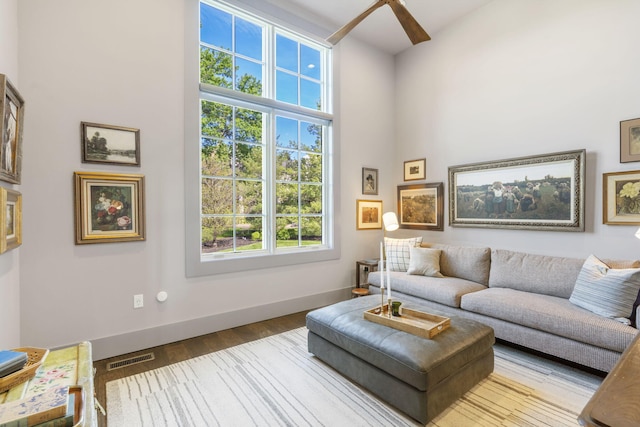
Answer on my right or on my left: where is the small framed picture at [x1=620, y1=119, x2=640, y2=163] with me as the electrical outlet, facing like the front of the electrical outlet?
on my left

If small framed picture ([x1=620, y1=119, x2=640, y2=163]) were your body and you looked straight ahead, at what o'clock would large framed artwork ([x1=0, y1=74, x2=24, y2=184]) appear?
The large framed artwork is roughly at 1 o'clock from the small framed picture.

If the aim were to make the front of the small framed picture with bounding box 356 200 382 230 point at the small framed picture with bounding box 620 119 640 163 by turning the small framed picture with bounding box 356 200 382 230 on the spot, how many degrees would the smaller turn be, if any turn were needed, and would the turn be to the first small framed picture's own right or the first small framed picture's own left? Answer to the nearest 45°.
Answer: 0° — it already faces it

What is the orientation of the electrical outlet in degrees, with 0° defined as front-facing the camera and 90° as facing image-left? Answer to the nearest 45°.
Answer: approximately 0°

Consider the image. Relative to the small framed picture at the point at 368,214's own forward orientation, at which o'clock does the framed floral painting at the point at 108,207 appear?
The framed floral painting is roughly at 3 o'clock from the small framed picture.

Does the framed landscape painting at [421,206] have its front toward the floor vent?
yes

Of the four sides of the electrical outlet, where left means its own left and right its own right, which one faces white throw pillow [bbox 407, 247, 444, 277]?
left

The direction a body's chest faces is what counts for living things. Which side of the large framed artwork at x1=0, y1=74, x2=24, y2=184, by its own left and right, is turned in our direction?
right

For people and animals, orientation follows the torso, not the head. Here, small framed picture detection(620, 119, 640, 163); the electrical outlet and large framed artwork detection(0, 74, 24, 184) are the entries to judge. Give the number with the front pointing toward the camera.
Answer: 2
